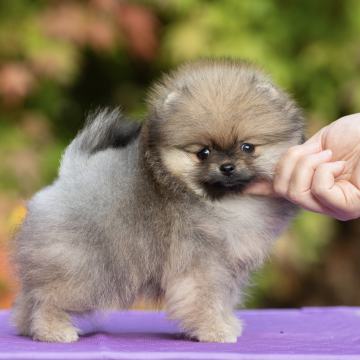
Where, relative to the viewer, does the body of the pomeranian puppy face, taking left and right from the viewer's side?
facing to the right of the viewer
